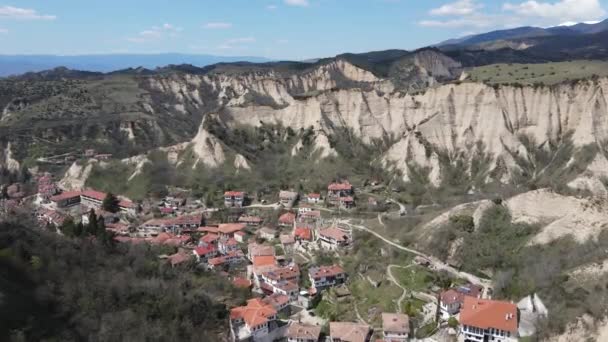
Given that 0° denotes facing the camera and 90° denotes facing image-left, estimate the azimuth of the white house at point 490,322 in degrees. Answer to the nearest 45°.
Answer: approximately 0°

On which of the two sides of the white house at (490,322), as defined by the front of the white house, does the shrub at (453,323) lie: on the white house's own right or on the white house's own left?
on the white house's own right
